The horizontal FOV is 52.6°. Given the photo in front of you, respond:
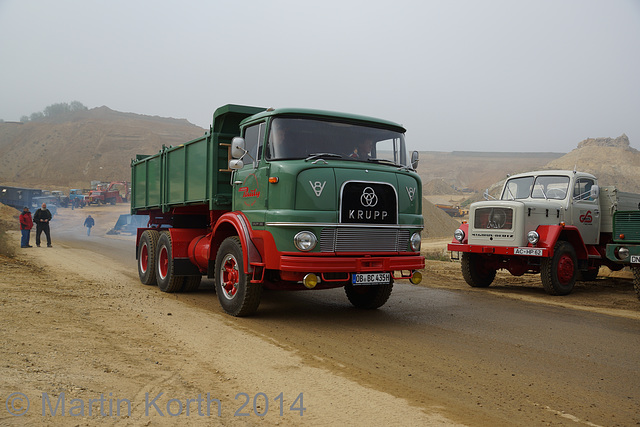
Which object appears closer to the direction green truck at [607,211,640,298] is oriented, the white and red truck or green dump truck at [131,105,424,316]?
the green dump truck

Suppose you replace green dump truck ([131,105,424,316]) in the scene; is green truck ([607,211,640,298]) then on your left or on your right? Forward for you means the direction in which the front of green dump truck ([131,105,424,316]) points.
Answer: on your left

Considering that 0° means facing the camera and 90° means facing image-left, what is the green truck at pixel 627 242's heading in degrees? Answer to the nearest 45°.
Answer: approximately 45°

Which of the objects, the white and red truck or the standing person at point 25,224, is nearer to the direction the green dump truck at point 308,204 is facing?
the white and red truck

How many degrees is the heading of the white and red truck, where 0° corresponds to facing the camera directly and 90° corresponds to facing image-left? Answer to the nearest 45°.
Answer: approximately 45°

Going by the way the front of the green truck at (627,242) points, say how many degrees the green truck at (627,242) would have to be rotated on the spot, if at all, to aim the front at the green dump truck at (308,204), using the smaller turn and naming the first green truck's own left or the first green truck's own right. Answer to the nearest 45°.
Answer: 0° — it already faces it

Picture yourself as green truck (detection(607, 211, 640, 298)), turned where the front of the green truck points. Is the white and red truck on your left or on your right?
on your right

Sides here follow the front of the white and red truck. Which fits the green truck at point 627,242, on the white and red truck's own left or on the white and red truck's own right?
on the white and red truck's own left

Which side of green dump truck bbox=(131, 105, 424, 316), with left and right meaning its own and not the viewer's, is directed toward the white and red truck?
left
